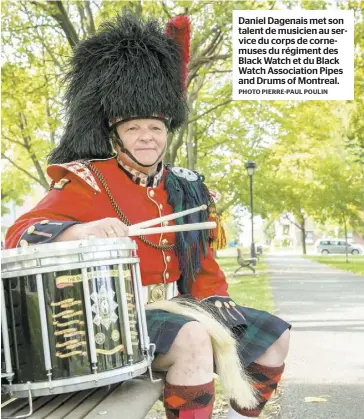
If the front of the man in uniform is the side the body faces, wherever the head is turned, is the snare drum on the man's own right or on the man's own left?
on the man's own right

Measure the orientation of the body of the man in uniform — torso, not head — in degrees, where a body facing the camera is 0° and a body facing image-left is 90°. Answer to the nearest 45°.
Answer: approximately 315°
